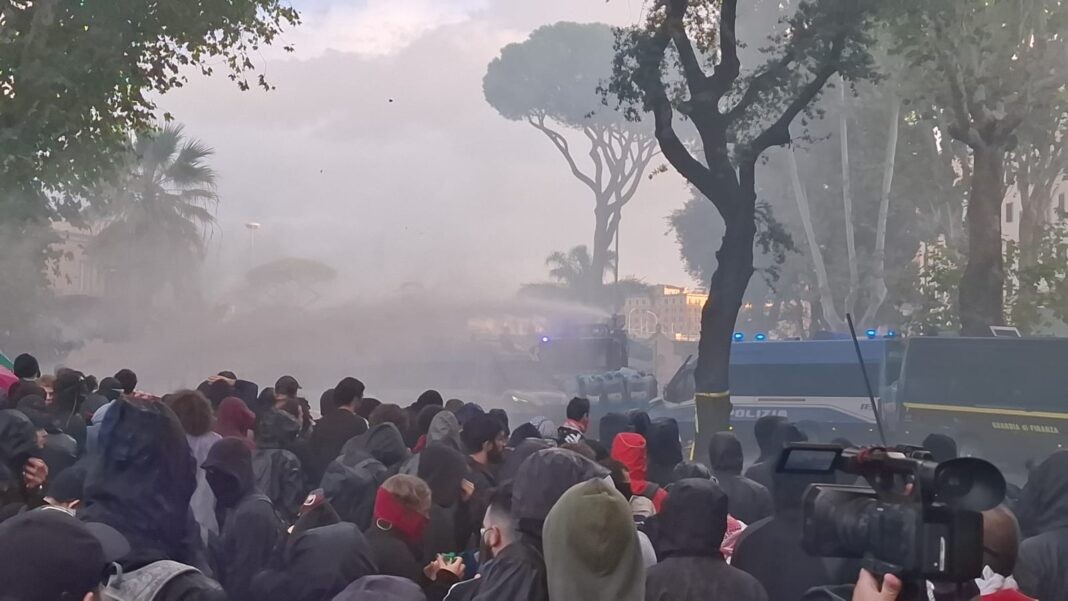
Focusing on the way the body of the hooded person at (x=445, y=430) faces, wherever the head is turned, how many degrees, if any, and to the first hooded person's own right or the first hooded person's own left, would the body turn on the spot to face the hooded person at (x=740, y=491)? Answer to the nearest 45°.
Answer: approximately 135° to the first hooded person's own right

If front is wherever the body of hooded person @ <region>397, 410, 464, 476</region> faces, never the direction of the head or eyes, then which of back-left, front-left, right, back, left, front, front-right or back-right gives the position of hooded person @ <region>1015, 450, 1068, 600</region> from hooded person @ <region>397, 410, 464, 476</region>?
back-right

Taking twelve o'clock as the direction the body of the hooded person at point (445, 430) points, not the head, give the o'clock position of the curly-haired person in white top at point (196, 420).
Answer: the curly-haired person in white top at point (196, 420) is roughly at 8 o'clock from the hooded person at point (445, 430).

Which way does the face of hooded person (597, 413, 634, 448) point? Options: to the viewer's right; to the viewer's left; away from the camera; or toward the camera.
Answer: away from the camera

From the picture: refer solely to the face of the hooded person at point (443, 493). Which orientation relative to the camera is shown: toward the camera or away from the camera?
away from the camera

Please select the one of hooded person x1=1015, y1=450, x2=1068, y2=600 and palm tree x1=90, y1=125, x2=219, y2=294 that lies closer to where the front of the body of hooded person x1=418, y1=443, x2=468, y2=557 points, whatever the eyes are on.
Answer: the palm tree

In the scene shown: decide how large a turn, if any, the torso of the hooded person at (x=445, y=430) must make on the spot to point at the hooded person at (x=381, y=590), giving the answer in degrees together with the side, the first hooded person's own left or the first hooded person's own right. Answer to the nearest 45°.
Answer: approximately 180°

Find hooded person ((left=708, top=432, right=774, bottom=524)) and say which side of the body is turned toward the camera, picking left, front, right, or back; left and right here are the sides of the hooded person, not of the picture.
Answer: back

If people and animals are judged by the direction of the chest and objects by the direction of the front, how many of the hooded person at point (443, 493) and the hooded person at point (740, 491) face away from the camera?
2

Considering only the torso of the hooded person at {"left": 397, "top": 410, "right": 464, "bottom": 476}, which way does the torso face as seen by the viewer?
away from the camera

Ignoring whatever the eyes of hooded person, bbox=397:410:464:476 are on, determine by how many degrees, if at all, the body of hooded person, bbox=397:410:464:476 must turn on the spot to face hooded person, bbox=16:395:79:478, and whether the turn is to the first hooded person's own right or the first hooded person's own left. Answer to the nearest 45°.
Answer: approximately 90° to the first hooded person's own left

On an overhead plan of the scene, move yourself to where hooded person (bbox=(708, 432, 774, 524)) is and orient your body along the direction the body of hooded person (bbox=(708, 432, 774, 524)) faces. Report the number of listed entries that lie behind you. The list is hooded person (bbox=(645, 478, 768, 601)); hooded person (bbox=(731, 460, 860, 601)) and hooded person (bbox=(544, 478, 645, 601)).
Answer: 3

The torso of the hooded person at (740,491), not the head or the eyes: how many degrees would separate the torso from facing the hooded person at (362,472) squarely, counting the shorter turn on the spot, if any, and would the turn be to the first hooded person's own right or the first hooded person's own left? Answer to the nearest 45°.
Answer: approximately 90° to the first hooded person's own left

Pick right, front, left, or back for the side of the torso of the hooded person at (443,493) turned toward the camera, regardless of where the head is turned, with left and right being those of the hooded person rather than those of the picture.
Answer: back
